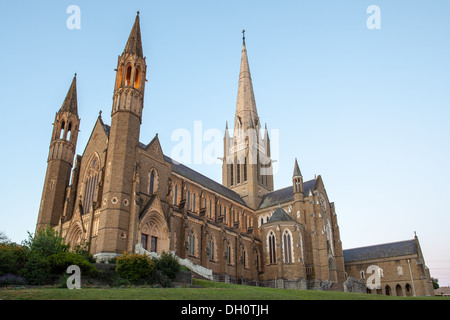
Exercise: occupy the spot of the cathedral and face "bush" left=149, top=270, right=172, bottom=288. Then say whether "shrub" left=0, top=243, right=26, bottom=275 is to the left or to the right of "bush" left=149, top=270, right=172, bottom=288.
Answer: right

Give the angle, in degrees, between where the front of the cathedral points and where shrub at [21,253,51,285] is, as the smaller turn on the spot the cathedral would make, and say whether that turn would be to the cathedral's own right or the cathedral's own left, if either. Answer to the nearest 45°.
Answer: approximately 45° to the cathedral's own left

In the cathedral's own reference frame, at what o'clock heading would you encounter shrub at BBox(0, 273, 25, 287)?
The shrub is roughly at 11 o'clock from the cathedral.

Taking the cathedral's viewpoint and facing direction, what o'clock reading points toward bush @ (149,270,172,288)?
The bush is roughly at 10 o'clock from the cathedral.

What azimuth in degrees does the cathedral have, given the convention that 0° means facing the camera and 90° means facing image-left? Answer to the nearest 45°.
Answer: approximately 45°

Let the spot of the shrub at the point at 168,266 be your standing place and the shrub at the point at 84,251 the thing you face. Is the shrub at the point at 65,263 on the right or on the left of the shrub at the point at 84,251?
left

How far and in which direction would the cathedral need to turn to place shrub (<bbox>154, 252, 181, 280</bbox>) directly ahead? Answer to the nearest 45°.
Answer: approximately 45° to its left

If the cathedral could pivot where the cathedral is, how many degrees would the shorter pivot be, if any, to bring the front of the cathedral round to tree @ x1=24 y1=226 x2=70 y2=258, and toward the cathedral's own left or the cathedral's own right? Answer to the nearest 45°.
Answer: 0° — it already faces it

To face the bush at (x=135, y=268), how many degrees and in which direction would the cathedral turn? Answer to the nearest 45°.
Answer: approximately 45° to its left
